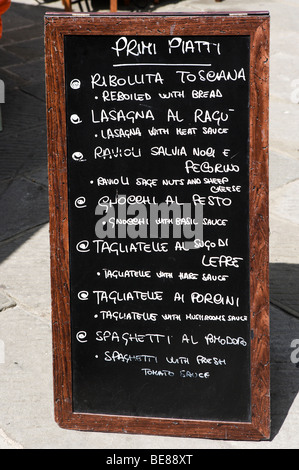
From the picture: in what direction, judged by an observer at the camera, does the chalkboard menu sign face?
facing the viewer
